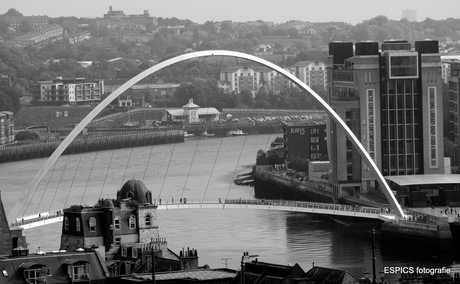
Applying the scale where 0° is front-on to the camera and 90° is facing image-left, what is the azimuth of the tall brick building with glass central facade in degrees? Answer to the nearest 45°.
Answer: approximately 0°
